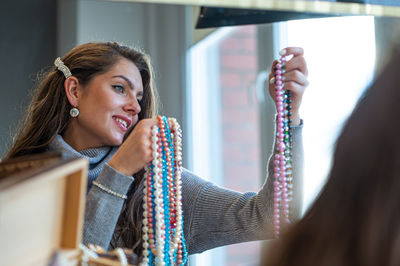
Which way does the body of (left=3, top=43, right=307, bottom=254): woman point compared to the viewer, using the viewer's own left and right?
facing the viewer and to the right of the viewer
